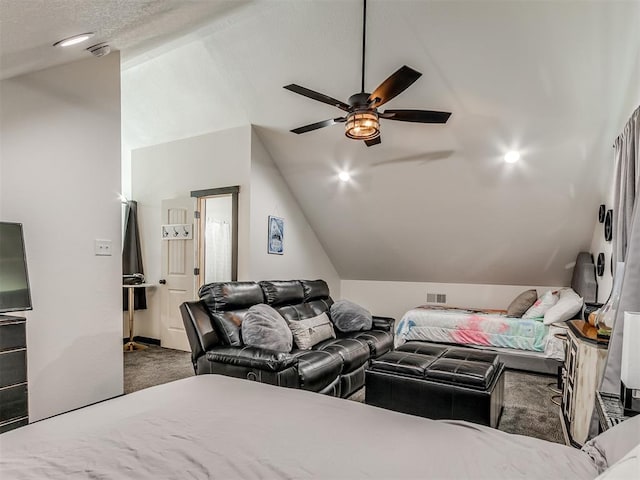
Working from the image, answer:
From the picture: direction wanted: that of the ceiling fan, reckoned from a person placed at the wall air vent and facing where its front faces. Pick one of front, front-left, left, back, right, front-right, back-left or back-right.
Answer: front

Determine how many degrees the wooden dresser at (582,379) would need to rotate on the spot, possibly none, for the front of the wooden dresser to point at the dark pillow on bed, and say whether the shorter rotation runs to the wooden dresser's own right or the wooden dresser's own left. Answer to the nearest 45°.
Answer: approximately 90° to the wooden dresser's own right

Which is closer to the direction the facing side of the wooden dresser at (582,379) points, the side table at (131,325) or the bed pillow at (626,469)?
the side table

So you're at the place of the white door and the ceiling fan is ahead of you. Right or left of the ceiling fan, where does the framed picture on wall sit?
left

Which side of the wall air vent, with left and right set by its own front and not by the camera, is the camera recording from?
front

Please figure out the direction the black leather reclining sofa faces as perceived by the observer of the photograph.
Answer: facing the viewer and to the right of the viewer

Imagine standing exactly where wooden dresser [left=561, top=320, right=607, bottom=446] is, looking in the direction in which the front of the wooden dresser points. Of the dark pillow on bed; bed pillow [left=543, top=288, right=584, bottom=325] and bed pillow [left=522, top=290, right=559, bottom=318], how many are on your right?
3

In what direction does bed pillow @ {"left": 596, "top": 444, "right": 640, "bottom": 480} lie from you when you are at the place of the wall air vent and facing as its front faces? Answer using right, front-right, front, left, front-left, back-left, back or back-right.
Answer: front

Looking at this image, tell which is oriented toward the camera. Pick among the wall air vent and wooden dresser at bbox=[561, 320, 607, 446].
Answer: the wall air vent

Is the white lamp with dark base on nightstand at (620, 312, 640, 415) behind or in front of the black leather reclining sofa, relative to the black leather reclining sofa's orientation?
in front

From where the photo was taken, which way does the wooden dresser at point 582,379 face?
to the viewer's left

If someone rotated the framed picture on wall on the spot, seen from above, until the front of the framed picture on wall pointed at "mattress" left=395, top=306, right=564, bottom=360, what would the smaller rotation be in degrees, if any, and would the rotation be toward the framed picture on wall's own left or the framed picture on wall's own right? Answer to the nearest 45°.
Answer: approximately 45° to the framed picture on wall's own left
